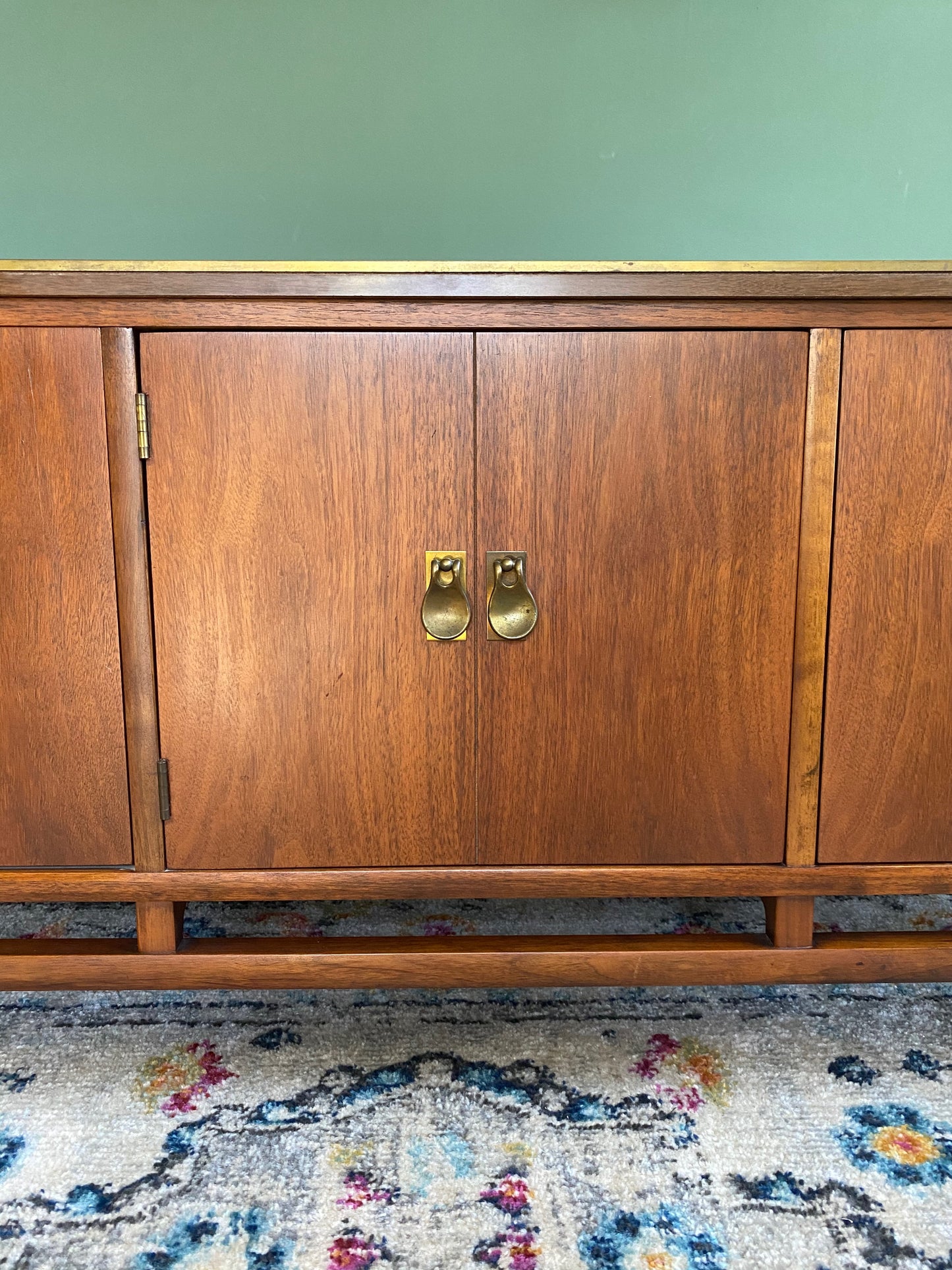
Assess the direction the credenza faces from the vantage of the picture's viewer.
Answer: facing the viewer
